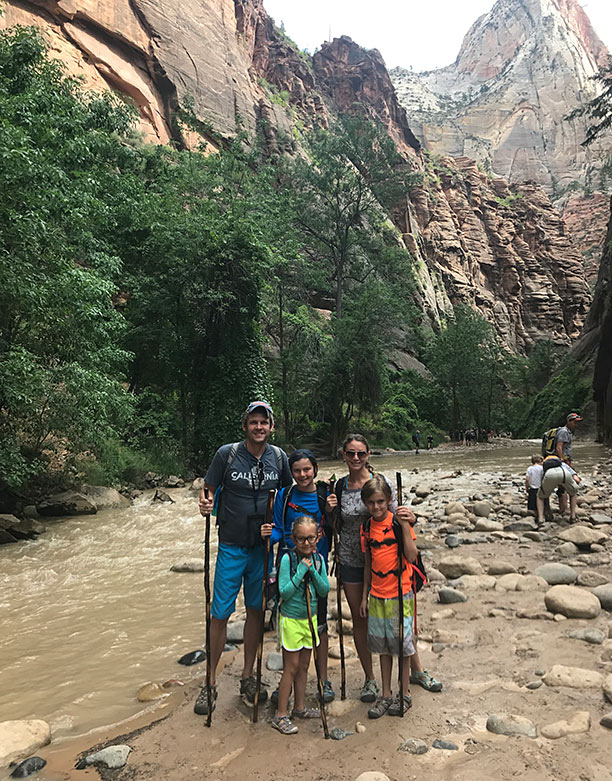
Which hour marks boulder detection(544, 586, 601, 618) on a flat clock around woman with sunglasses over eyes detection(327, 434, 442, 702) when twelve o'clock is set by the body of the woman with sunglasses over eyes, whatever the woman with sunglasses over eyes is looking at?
The boulder is roughly at 8 o'clock from the woman with sunglasses over eyes.

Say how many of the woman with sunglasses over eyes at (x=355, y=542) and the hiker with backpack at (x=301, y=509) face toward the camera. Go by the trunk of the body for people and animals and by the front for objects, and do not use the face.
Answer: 2

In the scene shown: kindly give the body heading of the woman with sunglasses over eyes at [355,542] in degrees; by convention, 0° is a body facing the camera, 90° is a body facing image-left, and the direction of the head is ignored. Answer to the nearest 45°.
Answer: approximately 0°

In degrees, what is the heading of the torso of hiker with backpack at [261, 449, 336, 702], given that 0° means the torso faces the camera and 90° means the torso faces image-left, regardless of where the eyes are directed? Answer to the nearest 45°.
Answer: approximately 0°

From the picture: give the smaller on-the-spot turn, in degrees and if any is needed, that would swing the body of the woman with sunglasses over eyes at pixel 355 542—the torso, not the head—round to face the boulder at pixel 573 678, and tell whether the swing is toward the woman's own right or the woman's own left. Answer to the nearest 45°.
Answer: approximately 90° to the woman's own left

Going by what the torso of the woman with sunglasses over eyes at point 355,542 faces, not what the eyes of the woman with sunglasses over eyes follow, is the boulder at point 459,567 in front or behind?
behind

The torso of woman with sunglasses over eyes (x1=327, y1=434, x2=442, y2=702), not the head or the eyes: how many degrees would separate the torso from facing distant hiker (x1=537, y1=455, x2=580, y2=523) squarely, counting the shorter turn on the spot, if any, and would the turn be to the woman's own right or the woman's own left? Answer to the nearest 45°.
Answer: approximately 135° to the woman's own left

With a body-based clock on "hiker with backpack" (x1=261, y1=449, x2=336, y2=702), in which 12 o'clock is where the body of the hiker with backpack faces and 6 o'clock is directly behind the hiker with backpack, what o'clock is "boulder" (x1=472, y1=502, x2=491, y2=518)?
The boulder is roughly at 7 o'clock from the hiker with backpack.

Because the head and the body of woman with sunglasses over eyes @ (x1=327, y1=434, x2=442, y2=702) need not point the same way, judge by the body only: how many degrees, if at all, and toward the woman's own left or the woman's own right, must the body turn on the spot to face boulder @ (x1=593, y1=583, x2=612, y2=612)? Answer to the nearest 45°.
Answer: approximately 135° to the woman's own left

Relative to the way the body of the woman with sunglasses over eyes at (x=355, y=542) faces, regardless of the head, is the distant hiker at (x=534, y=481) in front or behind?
behind
